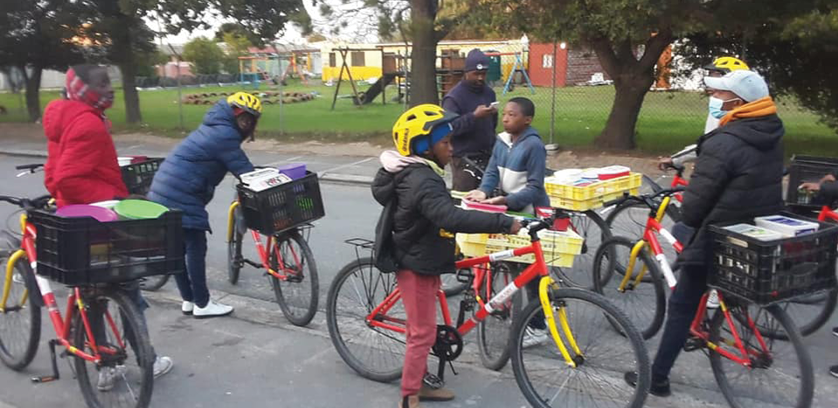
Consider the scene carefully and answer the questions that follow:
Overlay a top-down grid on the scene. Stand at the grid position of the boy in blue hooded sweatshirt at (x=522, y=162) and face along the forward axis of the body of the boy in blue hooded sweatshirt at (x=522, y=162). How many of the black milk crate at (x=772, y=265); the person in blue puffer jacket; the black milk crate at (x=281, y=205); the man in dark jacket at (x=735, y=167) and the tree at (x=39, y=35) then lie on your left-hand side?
2

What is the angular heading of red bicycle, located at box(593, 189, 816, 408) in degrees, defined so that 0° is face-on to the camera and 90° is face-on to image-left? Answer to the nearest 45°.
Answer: approximately 135°

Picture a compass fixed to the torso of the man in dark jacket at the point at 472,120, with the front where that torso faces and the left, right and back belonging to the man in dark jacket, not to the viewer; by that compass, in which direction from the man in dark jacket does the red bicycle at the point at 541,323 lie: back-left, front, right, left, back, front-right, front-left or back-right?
front-right

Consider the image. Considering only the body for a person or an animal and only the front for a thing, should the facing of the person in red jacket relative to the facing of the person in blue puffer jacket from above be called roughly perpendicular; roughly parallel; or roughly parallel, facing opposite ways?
roughly parallel

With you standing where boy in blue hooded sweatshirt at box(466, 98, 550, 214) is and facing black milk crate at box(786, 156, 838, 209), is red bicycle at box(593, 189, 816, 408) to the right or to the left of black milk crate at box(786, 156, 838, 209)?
right

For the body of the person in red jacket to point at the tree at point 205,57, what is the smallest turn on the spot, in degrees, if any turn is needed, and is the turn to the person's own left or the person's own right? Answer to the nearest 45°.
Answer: approximately 90° to the person's own left

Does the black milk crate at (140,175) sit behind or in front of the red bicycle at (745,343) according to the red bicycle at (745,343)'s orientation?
in front

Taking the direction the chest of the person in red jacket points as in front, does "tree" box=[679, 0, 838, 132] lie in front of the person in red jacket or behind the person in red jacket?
in front

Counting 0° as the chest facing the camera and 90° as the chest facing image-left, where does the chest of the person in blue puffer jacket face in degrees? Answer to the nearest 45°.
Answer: approximately 270°

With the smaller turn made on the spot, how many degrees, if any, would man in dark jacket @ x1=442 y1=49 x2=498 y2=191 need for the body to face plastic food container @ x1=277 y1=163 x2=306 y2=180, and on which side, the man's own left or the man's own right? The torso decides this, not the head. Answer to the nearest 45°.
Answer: approximately 90° to the man's own right

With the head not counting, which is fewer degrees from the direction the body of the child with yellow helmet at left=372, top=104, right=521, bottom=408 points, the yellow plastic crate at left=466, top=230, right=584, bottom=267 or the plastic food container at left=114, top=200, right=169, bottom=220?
the yellow plastic crate

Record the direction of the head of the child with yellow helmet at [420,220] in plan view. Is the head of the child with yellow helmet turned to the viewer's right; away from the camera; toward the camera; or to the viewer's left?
to the viewer's right

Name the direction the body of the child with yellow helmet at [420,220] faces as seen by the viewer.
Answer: to the viewer's right

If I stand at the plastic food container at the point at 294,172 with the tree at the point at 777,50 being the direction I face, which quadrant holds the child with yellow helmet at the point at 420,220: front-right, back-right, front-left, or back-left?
back-right

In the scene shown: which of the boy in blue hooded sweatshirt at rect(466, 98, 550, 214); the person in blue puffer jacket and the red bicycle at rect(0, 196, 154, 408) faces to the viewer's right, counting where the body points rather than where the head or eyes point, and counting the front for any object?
the person in blue puffer jacket

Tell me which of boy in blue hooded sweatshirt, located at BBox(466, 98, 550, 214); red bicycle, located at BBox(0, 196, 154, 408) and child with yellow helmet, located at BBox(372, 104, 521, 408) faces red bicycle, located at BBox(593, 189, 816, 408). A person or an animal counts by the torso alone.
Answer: the child with yellow helmet

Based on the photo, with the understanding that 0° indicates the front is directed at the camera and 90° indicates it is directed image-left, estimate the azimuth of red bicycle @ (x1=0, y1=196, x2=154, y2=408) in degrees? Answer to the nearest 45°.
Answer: approximately 135°

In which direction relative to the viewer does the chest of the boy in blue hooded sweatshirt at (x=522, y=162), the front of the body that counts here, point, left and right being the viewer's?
facing the viewer and to the left of the viewer
